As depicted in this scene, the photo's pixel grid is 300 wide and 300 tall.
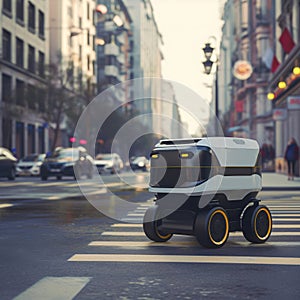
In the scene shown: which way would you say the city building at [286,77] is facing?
to the viewer's left

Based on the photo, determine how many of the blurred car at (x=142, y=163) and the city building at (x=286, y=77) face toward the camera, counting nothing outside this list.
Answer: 1
